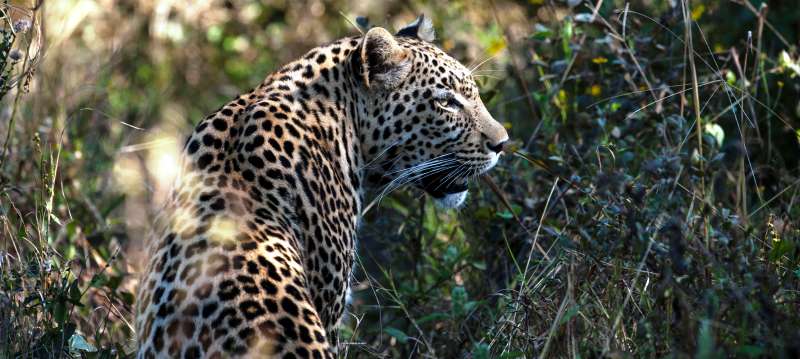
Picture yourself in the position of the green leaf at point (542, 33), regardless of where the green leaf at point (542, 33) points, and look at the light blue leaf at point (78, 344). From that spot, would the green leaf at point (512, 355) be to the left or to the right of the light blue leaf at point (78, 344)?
left

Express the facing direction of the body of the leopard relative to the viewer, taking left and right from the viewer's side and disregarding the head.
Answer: facing away from the viewer and to the right of the viewer

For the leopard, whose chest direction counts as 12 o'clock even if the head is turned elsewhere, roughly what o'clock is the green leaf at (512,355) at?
The green leaf is roughly at 3 o'clock from the leopard.
